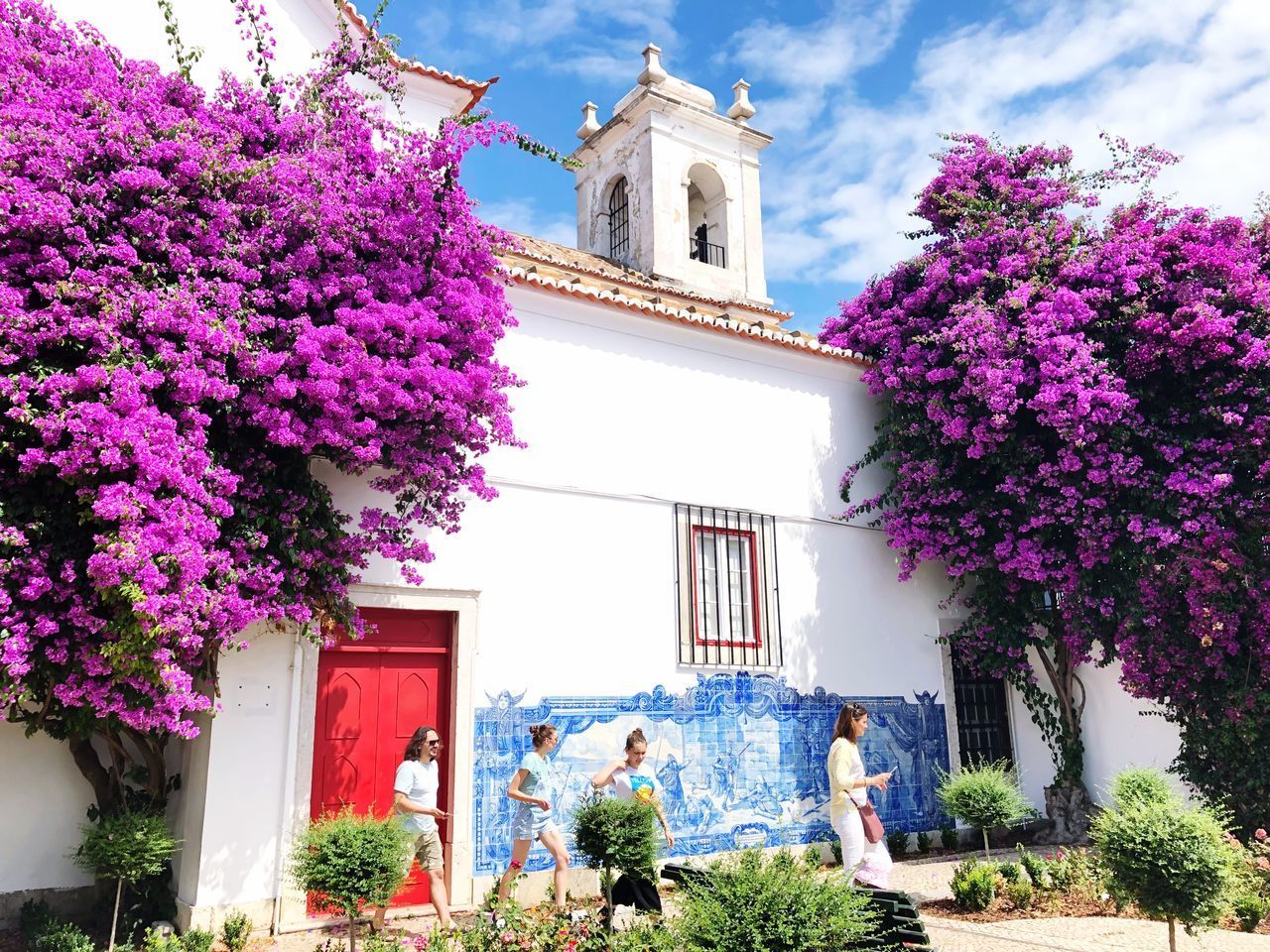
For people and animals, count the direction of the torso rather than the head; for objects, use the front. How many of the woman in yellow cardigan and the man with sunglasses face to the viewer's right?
2

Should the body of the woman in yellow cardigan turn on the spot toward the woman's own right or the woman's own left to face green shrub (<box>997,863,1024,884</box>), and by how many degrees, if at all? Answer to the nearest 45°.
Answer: approximately 45° to the woman's own left

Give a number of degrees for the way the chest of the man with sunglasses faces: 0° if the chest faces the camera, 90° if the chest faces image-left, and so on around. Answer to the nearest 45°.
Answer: approximately 270°

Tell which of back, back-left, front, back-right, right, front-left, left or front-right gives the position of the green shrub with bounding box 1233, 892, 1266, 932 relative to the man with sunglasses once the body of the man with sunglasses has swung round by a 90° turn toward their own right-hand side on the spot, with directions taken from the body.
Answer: left

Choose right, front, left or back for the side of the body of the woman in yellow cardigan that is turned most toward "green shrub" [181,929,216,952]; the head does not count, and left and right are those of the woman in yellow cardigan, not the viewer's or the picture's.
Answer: back

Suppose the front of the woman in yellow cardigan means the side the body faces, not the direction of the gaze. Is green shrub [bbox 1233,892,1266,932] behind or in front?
in front

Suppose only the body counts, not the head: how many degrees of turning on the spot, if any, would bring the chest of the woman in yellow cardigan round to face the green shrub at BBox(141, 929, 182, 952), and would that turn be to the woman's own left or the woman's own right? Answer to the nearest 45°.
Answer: approximately 180°

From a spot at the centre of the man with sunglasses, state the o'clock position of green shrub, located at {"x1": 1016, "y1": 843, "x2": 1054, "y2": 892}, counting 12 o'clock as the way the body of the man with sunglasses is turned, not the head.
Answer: The green shrub is roughly at 12 o'clock from the man with sunglasses.

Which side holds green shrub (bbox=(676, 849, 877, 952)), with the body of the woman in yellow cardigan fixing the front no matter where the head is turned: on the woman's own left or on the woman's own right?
on the woman's own right

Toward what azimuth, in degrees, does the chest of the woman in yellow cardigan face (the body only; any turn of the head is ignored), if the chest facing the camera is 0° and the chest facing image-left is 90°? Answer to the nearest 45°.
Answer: approximately 270°

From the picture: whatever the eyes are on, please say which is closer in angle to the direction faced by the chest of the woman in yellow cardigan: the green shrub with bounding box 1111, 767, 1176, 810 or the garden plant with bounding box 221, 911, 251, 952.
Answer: the green shrub

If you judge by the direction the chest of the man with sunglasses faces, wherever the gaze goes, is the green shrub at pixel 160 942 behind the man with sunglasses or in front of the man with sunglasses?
behind
